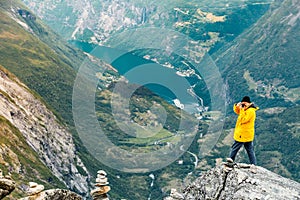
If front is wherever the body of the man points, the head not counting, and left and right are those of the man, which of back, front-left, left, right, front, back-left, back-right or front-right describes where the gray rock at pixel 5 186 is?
front-left

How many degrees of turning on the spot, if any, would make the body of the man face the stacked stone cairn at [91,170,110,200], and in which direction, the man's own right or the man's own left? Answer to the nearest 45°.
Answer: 0° — they already face it

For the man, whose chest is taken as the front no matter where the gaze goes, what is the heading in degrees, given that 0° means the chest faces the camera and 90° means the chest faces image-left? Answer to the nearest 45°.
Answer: approximately 90°
